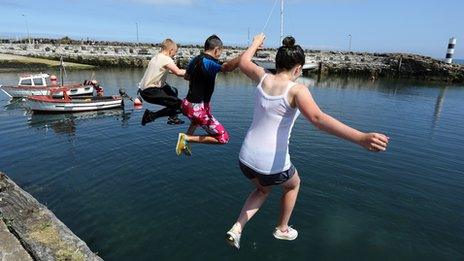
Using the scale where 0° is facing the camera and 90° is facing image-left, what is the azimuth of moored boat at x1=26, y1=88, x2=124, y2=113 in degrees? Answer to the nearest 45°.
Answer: approximately 90°

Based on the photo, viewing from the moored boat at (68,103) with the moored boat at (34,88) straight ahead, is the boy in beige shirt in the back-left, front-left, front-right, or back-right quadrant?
back-left

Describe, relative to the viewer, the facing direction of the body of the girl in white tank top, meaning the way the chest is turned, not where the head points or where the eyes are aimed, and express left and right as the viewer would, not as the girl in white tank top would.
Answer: facing away from the viewer and to the right of the viewer

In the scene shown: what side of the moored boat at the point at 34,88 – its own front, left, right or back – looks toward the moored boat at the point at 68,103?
left

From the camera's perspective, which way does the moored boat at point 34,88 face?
to the viewer's left

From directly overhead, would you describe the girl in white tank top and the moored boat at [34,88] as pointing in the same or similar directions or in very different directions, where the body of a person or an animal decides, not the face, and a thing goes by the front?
very different directions
